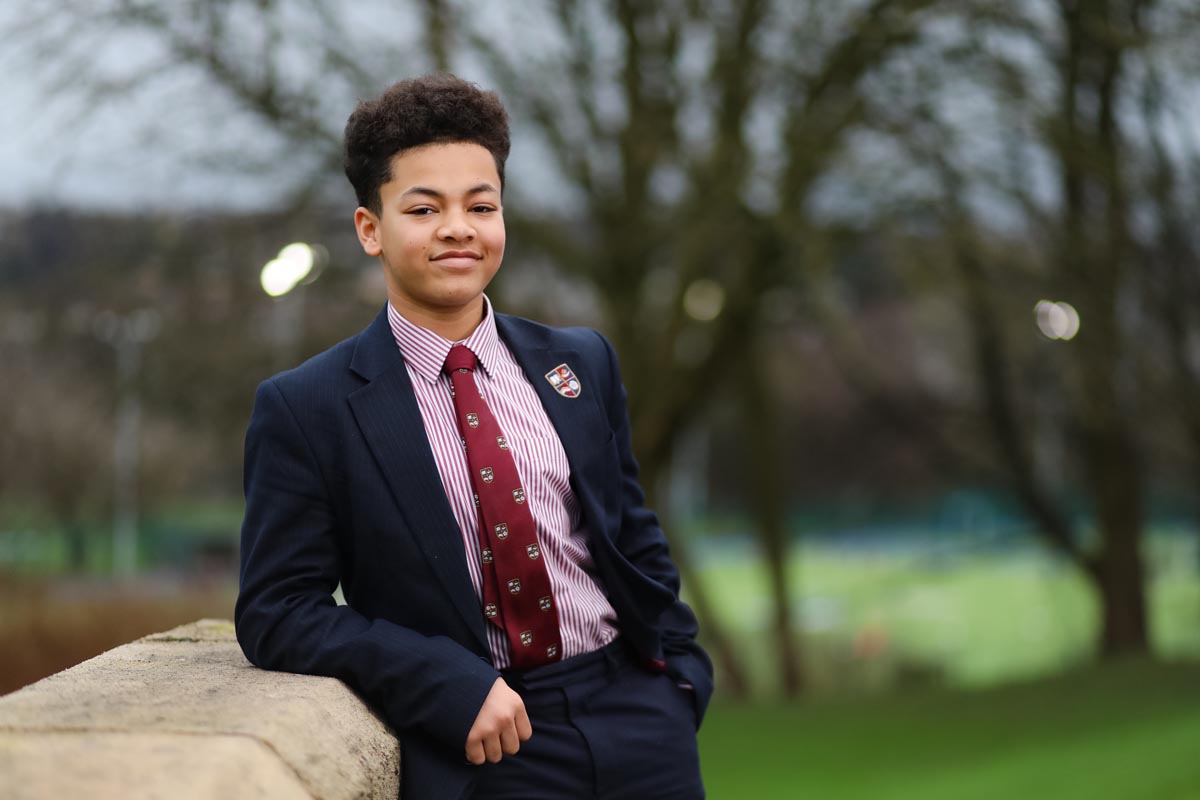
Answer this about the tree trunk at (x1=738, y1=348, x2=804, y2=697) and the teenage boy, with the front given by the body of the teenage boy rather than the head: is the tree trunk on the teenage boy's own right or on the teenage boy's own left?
on the teenage boy's own left

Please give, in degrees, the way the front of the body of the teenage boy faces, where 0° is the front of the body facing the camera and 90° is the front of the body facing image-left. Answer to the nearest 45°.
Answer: approximately 315°
